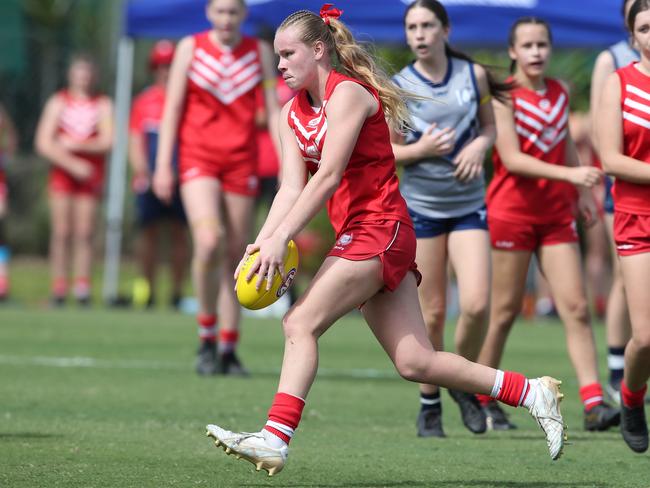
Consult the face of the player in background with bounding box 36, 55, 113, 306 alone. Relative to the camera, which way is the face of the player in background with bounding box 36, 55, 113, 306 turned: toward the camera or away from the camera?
toward the camera

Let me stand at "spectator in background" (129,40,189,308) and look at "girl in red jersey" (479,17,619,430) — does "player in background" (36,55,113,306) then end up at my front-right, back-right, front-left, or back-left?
back-right

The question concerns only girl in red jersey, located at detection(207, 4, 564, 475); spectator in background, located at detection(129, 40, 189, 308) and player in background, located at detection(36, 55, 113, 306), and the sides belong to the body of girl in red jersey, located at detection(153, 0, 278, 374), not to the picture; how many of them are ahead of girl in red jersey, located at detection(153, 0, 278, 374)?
1

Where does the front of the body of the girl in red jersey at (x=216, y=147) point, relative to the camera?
toward the camera

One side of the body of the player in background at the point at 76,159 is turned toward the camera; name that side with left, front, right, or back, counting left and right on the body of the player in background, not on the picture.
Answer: front

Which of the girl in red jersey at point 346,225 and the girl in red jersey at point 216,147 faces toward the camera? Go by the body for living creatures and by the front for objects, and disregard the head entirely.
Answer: the girl in red jersey at point 216,147

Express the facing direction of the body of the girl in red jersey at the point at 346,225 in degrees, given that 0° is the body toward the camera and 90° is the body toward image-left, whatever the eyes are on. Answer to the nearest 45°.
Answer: approximately 90°

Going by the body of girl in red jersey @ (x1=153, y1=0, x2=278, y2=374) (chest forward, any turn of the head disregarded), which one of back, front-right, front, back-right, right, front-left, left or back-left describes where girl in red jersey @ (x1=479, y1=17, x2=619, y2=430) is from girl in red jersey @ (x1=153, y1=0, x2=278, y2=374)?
front-left

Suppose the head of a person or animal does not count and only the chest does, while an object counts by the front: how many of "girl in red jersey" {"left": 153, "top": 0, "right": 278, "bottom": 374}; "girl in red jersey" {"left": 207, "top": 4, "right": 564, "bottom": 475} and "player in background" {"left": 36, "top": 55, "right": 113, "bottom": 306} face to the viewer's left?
1

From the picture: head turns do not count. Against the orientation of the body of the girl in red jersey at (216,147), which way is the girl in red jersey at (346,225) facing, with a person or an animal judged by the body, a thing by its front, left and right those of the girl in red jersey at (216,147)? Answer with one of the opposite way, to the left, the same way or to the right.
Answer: to the right

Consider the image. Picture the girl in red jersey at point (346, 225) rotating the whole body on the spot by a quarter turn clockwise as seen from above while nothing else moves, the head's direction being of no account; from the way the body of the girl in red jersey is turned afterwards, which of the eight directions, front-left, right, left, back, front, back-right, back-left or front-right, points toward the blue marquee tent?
front

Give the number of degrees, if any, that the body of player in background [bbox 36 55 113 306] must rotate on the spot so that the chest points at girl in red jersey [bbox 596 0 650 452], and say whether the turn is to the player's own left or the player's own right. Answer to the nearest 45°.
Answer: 0° — they already face them

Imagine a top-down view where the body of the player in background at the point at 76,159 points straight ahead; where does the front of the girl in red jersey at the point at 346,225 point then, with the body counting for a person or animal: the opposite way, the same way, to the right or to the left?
to the right

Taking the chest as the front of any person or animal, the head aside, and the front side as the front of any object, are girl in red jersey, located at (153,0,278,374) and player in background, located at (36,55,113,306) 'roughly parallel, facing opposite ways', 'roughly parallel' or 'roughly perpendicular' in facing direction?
roughly parallel

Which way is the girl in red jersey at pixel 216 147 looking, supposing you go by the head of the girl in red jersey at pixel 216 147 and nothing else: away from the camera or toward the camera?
toward the camera
